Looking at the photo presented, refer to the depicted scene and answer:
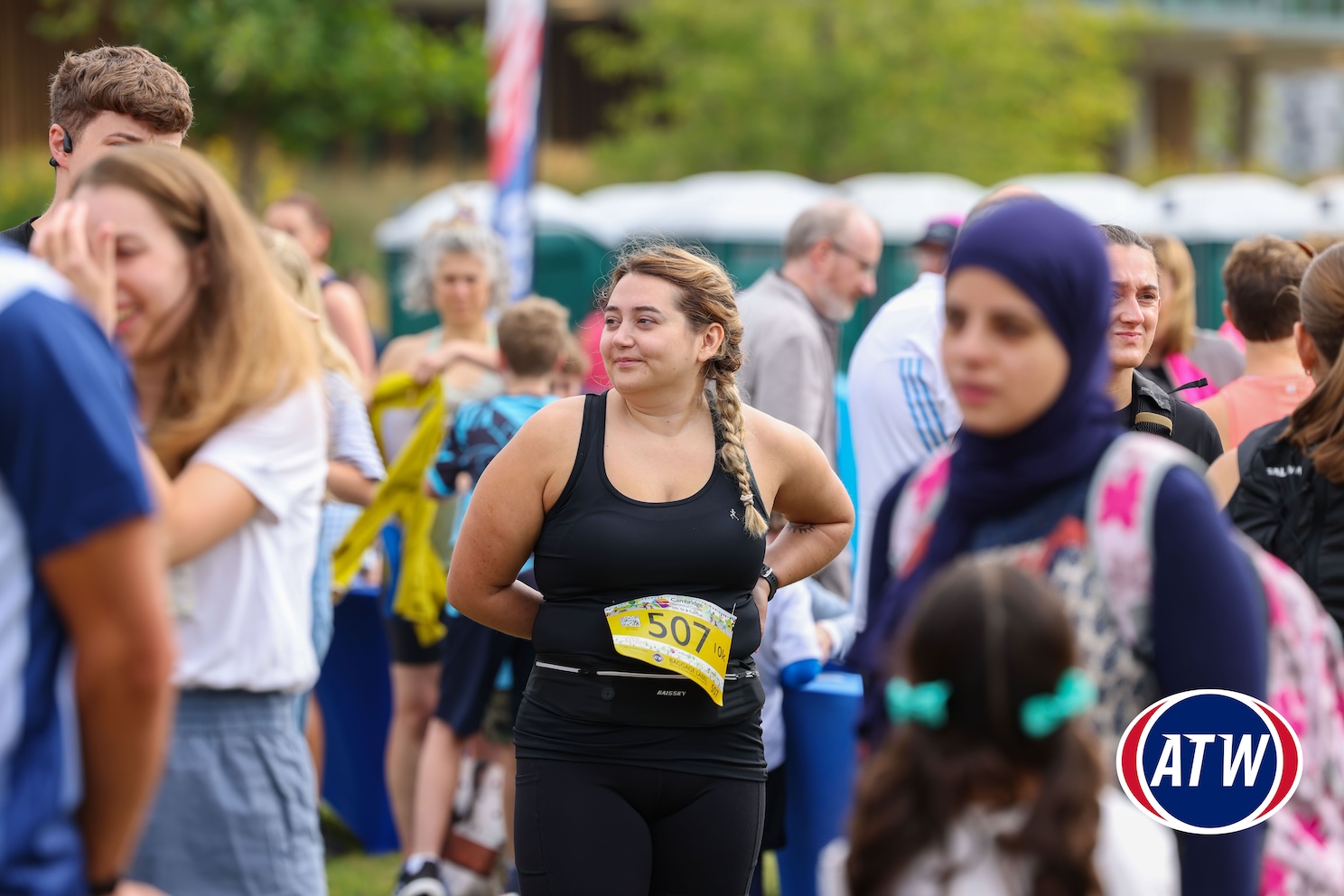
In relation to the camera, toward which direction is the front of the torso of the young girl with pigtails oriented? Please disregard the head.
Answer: away from the camera

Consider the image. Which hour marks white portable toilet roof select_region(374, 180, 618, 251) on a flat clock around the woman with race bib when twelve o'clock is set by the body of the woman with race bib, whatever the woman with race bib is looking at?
The white portable toilet roof is roughly at 6 o'clock from the woman with race bib.

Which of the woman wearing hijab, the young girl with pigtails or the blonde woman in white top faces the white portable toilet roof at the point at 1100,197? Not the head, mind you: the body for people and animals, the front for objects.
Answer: the young girl with pigtails

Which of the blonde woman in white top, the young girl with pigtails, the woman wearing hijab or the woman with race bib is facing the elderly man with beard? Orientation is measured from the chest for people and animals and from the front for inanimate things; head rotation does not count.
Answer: the young girl with pigtails

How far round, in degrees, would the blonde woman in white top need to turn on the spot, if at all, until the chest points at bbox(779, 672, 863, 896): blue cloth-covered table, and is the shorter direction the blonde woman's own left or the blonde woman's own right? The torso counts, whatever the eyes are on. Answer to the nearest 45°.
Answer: approximately 135° to the blonde woman's own right

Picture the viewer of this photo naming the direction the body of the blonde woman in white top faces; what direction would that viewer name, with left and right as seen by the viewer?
facing to the left of the viewer

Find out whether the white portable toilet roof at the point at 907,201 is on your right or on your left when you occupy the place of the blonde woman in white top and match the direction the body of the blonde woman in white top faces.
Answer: on your right

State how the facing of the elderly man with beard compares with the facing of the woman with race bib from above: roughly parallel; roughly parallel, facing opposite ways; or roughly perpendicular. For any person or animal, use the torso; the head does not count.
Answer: roughly perpendicular

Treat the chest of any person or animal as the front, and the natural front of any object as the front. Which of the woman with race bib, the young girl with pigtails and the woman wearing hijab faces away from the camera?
the young girl with pigtails

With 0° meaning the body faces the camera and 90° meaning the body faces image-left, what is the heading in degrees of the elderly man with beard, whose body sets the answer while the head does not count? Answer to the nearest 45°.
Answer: approximately 270°

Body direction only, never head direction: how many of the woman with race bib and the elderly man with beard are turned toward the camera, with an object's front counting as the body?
1
